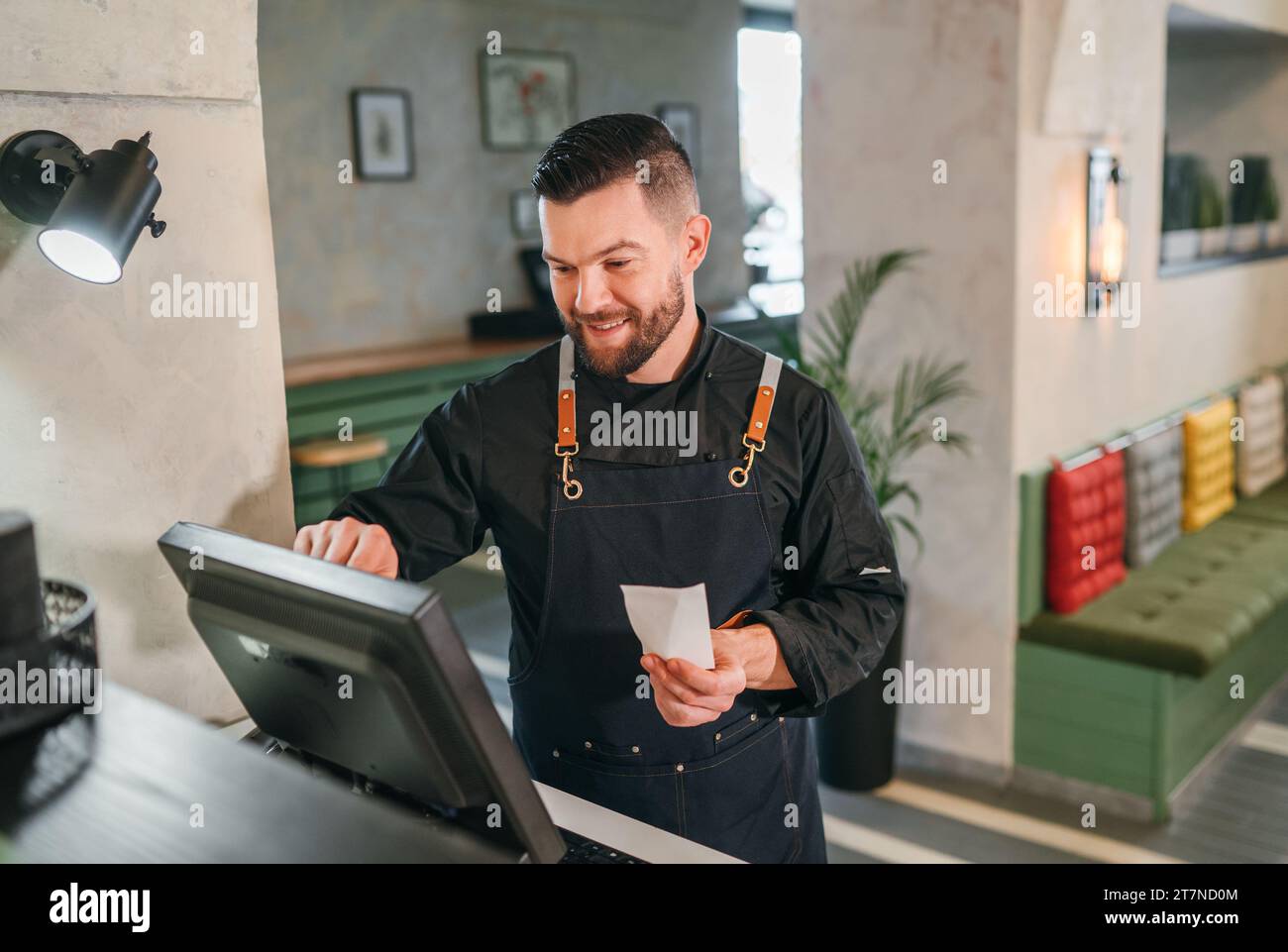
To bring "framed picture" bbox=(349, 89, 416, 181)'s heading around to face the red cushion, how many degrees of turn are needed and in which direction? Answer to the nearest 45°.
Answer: approximately 45° to its left

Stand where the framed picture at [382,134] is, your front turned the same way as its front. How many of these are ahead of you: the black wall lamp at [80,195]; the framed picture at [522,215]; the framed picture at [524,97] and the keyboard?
2

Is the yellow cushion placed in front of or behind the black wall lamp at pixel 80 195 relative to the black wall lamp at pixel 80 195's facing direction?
behind

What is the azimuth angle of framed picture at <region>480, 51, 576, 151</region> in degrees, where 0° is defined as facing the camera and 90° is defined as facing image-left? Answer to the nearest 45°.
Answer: approximately 0°

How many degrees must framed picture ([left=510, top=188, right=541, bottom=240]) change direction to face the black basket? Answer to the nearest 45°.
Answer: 0° — it already faces it
